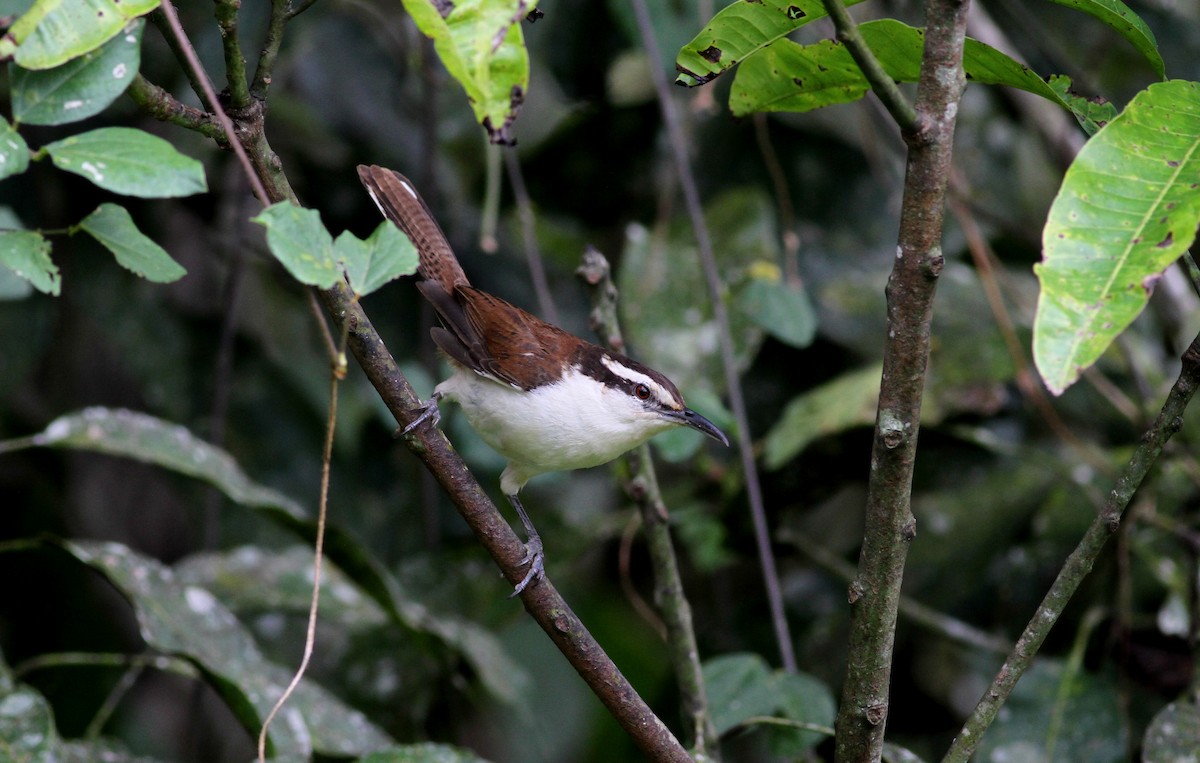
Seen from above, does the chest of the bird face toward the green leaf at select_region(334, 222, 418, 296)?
no

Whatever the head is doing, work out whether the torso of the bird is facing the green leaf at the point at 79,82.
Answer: no

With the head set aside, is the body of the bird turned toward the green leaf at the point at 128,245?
no

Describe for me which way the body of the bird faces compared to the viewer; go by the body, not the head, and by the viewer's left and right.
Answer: facing to the right of the viewer
